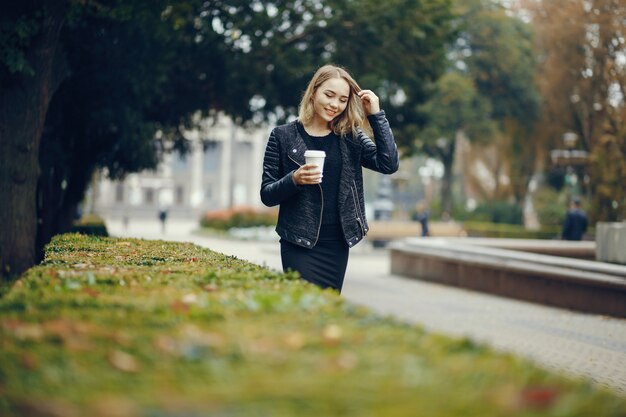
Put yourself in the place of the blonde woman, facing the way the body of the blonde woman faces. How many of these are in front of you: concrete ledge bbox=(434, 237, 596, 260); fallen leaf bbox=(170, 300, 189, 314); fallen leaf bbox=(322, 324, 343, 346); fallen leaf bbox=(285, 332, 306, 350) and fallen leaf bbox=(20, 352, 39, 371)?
4

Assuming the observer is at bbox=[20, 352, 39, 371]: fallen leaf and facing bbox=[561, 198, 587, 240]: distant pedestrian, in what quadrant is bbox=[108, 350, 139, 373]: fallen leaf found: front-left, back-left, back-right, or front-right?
front-right

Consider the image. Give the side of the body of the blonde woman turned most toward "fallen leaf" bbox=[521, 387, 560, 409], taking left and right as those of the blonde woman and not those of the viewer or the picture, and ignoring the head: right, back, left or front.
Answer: front

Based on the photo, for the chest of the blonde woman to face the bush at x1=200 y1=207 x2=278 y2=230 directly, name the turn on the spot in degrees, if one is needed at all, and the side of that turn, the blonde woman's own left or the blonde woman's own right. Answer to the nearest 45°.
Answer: approximately 180°

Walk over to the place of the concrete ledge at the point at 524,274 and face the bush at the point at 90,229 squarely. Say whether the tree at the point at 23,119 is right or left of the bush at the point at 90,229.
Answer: left

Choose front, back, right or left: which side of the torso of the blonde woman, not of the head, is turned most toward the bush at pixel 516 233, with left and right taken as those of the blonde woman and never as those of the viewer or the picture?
back

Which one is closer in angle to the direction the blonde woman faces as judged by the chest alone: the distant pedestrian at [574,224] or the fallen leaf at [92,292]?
the fallen leaf

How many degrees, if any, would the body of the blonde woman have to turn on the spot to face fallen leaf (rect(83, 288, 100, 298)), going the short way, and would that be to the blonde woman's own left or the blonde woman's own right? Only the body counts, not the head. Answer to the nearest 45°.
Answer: approximately 45° to the blonde woman's own right

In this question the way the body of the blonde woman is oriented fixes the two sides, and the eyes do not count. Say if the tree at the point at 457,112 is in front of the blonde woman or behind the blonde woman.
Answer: behind

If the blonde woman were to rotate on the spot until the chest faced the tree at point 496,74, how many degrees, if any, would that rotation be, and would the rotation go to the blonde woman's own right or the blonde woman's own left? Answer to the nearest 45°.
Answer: approximately 180°

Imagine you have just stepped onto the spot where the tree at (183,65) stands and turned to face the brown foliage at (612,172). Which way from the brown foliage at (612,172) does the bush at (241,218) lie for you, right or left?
left

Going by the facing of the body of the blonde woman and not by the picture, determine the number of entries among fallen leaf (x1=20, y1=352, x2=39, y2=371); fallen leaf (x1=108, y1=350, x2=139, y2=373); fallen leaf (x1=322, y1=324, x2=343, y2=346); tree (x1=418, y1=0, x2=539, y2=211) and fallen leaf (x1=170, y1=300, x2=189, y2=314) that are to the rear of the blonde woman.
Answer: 1

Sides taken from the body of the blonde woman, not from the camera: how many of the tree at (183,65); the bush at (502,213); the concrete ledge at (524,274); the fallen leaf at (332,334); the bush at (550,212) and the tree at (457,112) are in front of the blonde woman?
1

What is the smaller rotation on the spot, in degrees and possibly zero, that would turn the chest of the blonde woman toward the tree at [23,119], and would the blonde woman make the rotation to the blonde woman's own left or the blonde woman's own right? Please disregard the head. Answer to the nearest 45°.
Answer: approximately 135° to the blonde woman's own right

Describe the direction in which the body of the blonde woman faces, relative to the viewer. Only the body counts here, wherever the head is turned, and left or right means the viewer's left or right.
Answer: facing the viewer

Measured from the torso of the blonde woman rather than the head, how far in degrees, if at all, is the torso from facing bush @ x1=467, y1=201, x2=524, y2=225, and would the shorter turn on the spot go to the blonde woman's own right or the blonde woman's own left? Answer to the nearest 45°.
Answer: approximately 180°

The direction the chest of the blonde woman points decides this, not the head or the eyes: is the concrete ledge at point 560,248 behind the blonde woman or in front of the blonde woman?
behind

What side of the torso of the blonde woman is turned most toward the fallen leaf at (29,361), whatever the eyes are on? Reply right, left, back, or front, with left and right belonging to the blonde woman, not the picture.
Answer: front

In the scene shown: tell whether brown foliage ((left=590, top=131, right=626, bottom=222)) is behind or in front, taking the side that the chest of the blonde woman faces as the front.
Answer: behind

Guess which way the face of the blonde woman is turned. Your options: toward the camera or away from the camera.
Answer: toward the camera
